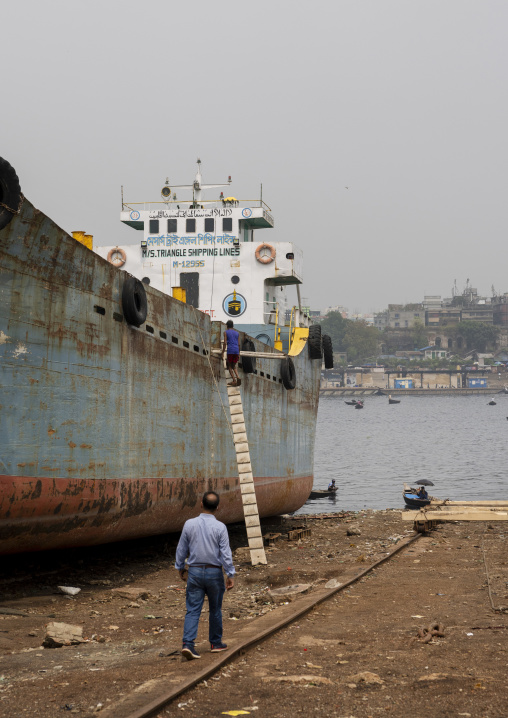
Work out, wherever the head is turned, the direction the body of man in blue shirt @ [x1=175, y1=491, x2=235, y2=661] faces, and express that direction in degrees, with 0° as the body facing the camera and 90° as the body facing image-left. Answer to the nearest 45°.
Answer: approximately 180°

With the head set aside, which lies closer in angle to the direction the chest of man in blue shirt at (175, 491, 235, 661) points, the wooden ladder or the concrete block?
the wooden ladder

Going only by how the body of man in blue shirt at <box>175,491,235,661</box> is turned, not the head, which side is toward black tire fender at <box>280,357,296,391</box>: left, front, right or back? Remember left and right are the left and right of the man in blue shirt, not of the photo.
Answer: front

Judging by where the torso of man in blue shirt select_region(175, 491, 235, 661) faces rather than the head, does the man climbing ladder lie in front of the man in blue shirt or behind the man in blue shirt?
in front

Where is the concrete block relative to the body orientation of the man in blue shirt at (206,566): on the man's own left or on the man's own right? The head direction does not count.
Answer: on the man's own left

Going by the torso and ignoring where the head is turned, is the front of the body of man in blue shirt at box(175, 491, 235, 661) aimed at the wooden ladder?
yes

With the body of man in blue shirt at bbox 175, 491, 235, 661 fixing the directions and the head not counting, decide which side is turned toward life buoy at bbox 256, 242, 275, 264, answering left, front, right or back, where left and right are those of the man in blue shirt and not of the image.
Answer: front

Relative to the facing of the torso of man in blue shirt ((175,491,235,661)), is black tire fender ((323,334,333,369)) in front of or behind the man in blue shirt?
in front

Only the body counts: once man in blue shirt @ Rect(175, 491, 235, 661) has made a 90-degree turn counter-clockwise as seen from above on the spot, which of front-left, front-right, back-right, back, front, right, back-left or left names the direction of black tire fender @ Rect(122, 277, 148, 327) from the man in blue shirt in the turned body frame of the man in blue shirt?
right

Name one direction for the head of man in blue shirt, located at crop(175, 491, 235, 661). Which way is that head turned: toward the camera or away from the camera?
away from the camera
